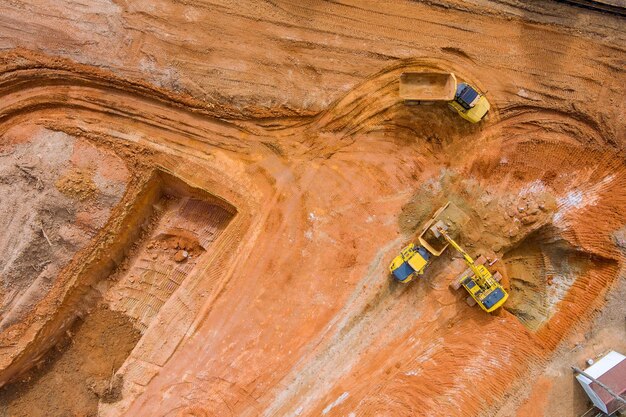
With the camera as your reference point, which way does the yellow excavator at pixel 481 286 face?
facing away from the viewer and to the left of the viewer

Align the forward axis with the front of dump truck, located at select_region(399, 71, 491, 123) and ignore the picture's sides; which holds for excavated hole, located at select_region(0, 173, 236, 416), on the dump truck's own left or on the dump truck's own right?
on the dump truck's own right

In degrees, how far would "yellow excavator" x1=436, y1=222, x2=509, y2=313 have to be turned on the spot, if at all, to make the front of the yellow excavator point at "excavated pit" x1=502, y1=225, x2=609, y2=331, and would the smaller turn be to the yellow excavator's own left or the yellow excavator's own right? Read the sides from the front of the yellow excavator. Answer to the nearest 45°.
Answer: approximately 90° to the yellow excavator's own right

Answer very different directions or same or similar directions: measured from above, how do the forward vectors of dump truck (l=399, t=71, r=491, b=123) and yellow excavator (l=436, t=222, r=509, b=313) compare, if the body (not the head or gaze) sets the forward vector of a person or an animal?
very different directions

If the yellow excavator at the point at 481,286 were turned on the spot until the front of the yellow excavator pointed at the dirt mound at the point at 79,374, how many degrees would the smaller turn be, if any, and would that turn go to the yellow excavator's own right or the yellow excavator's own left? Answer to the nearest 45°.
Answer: approximately 45° to the yellow excavator's own left

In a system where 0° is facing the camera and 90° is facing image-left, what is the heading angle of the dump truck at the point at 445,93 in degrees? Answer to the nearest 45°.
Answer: approximately 315°
